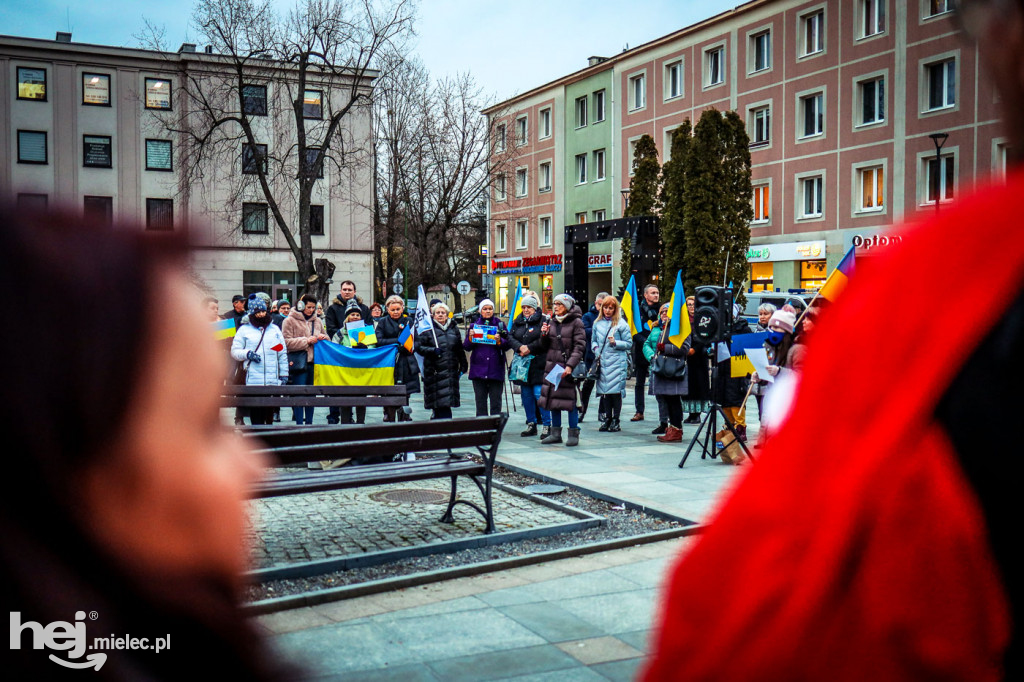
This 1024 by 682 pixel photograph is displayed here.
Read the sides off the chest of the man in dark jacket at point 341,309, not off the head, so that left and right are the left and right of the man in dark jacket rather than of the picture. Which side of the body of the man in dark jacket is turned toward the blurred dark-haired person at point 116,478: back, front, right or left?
front

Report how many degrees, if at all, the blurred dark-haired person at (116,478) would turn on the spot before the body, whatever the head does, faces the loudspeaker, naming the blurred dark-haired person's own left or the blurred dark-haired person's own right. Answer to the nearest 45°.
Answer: approximately 45° to the blurred dark-haired person's own left

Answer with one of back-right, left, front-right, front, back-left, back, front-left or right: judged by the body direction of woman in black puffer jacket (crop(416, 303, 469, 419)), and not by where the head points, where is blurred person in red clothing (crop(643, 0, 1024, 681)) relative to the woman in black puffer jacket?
front

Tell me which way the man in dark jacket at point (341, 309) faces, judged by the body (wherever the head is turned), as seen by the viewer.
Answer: toward the camera

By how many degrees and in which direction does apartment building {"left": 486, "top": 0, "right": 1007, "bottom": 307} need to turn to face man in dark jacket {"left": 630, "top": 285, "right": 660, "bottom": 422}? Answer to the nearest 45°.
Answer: approximately 45° to its left

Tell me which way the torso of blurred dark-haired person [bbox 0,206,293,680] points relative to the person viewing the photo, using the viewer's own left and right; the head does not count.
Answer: facing to the right of the viewer

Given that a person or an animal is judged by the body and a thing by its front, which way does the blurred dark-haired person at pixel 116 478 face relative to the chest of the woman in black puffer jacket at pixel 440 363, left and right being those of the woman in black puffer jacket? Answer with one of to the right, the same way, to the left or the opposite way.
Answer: to the left

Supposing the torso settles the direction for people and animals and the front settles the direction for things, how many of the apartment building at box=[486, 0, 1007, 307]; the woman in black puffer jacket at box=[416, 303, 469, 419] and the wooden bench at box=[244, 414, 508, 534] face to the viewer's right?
0
